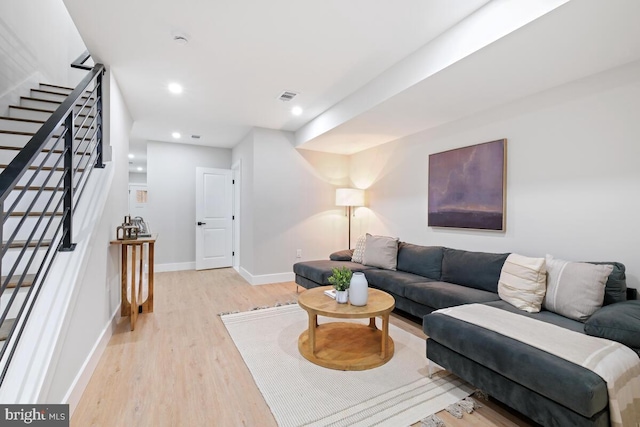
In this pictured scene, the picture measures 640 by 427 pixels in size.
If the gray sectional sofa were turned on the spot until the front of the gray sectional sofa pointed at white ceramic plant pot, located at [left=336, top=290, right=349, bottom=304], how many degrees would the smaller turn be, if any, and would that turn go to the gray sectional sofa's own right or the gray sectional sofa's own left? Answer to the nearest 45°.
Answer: approximately 45° to the gray sectional sofa's own right

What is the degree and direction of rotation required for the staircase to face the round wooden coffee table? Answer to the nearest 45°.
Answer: approximately 45° to its left

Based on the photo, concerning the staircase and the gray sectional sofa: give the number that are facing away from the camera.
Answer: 0

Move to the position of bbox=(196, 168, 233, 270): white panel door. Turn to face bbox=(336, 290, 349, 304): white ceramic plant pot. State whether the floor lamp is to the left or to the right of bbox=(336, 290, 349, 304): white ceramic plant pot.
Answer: left

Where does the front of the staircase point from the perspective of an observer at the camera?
facing the viewer

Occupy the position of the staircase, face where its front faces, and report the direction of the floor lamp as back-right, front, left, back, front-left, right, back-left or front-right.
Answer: left

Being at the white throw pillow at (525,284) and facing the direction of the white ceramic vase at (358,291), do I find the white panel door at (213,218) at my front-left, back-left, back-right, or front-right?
front-right

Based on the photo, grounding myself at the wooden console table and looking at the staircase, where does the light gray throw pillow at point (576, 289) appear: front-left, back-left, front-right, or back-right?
front-left

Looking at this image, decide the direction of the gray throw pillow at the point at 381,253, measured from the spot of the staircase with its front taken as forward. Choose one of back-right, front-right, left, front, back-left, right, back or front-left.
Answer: left

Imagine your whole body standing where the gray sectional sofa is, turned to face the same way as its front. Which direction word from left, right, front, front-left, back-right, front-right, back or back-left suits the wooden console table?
front-right
